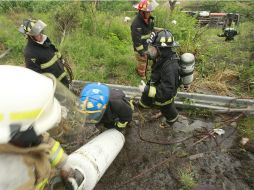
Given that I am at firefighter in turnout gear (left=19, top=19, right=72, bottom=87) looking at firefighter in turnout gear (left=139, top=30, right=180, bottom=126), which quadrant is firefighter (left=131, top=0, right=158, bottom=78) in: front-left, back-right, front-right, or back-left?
front-left

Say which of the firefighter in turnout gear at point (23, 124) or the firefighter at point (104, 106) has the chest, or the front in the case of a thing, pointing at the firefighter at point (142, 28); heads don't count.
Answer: the firefighter in turnout gear

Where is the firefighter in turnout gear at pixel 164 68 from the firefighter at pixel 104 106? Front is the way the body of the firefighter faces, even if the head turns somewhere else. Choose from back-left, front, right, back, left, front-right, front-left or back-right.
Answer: back

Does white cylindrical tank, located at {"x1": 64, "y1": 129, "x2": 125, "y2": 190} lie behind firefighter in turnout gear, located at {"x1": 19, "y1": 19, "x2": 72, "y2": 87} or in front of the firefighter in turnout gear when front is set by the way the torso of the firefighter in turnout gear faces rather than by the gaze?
in front

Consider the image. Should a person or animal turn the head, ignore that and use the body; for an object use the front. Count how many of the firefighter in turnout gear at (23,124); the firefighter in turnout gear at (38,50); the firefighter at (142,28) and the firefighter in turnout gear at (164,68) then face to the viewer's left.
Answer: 1

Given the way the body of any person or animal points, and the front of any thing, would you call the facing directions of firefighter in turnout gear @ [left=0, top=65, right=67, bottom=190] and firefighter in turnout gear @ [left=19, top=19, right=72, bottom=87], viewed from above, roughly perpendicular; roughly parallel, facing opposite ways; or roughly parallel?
roughly perpendicular

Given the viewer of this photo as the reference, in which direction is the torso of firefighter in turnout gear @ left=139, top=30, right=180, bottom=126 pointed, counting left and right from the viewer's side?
facing to the left of the viewer

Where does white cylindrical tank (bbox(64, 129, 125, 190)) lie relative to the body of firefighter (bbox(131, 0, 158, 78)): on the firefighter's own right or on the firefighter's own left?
on the firefighter's own right

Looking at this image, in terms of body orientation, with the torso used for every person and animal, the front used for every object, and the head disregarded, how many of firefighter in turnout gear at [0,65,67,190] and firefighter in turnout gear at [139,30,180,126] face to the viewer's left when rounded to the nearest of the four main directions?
1

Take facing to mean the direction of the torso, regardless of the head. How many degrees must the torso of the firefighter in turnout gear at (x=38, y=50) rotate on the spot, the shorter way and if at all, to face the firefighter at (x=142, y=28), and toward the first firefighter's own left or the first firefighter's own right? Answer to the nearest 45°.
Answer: approximately 45° to the first firefighter's own left

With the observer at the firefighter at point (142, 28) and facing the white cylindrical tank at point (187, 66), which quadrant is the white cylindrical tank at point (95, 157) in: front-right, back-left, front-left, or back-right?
front-right

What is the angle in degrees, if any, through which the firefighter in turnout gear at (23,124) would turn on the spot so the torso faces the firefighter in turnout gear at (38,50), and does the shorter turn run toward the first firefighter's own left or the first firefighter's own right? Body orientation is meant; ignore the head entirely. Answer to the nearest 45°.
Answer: approximately 45° to the first firefighter's own left

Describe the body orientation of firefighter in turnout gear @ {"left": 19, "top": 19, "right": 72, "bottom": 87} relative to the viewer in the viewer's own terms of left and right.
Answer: facing the viewer and to the right of the viewer

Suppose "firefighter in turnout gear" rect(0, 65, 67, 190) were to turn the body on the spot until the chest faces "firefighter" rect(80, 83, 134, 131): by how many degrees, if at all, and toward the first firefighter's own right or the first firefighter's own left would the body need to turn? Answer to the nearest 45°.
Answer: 0° — they already face them
